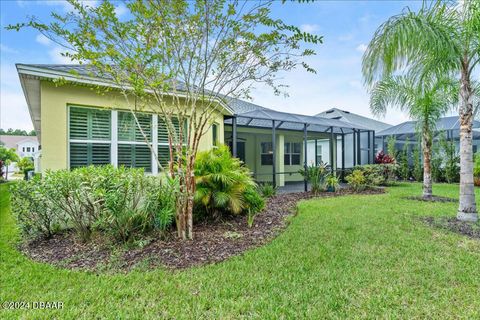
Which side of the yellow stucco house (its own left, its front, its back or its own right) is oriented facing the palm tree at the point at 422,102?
right

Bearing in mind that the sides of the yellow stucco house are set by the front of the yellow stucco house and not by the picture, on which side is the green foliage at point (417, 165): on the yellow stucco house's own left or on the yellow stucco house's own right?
on the yellow stucco house's own right

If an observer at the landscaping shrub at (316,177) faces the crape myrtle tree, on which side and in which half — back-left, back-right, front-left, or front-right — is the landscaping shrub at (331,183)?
back-left

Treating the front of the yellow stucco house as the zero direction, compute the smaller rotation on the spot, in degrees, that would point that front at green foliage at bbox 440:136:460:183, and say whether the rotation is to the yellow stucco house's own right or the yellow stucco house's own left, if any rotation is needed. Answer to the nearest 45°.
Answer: approximately 90° to the yellow stucco house's own right

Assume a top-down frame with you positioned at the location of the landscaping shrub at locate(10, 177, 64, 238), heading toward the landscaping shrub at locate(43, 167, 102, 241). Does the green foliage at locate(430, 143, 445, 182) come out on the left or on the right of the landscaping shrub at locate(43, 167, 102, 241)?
left

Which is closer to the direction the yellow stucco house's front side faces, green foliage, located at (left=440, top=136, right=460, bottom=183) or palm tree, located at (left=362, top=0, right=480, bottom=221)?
the green foliage

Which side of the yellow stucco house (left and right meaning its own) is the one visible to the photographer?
back
